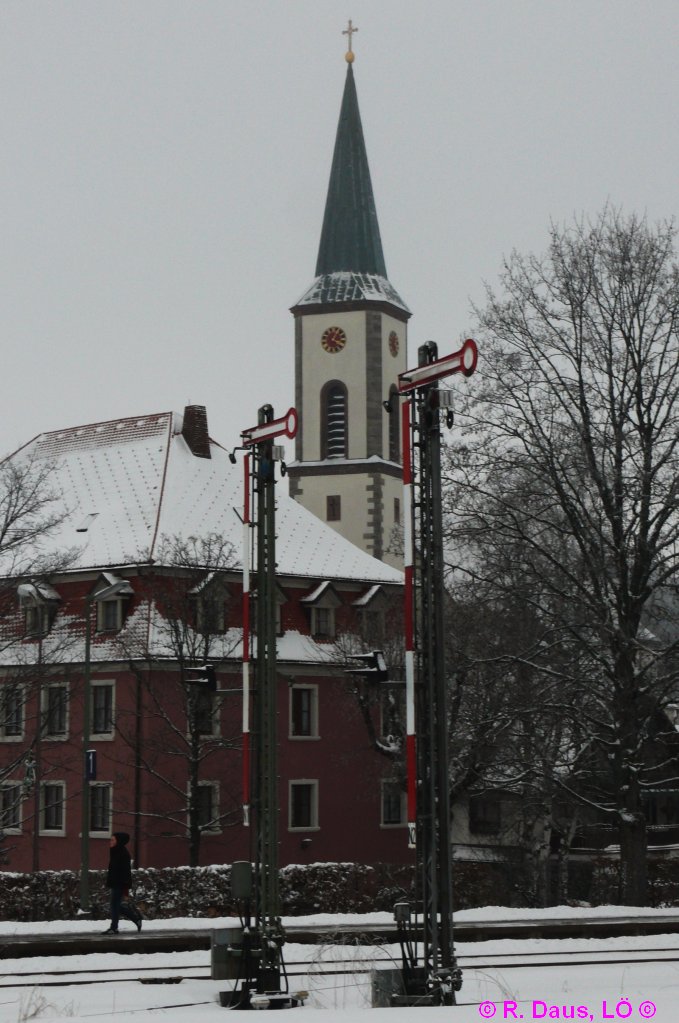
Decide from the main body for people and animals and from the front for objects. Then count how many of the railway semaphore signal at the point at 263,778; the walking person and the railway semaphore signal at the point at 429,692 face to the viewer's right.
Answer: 0

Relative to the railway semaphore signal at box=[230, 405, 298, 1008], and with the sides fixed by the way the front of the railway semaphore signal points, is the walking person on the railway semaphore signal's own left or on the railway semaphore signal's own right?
on the railway semaphore signal's own right

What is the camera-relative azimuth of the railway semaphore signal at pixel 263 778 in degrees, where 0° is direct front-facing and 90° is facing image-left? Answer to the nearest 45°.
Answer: approximately 45°

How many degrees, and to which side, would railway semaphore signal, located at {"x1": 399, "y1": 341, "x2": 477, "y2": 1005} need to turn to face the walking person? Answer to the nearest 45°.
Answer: approximately 90° to its right

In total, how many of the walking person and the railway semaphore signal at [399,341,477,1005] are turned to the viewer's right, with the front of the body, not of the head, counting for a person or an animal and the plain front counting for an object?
0

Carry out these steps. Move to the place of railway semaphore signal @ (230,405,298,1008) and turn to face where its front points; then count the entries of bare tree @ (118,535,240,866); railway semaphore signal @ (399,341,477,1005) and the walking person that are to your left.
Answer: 1

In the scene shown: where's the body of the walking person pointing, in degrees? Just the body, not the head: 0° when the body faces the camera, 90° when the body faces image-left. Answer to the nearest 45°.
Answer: approximately 90°
